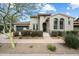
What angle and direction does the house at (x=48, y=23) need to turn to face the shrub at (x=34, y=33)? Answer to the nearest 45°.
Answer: approximately 90° to its right

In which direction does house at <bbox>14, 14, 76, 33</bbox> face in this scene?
toward the camera
